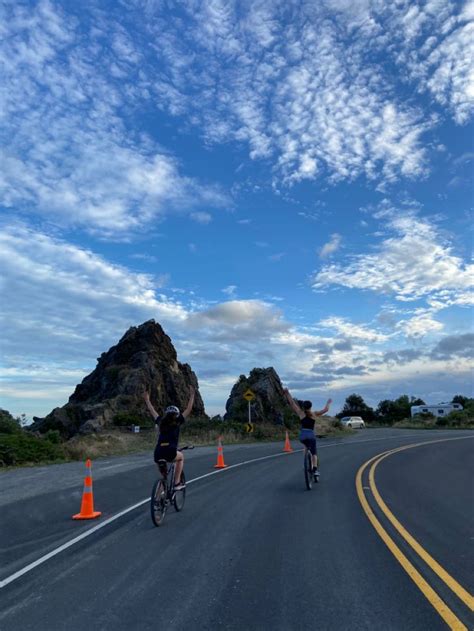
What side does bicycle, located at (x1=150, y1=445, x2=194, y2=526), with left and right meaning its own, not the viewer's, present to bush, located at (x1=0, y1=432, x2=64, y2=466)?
left

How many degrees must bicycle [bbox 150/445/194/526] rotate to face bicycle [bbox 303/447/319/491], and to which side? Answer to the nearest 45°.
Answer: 0° — it already faces it

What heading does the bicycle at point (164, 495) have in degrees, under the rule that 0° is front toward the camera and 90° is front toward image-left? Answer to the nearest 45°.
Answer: approximately 225°
